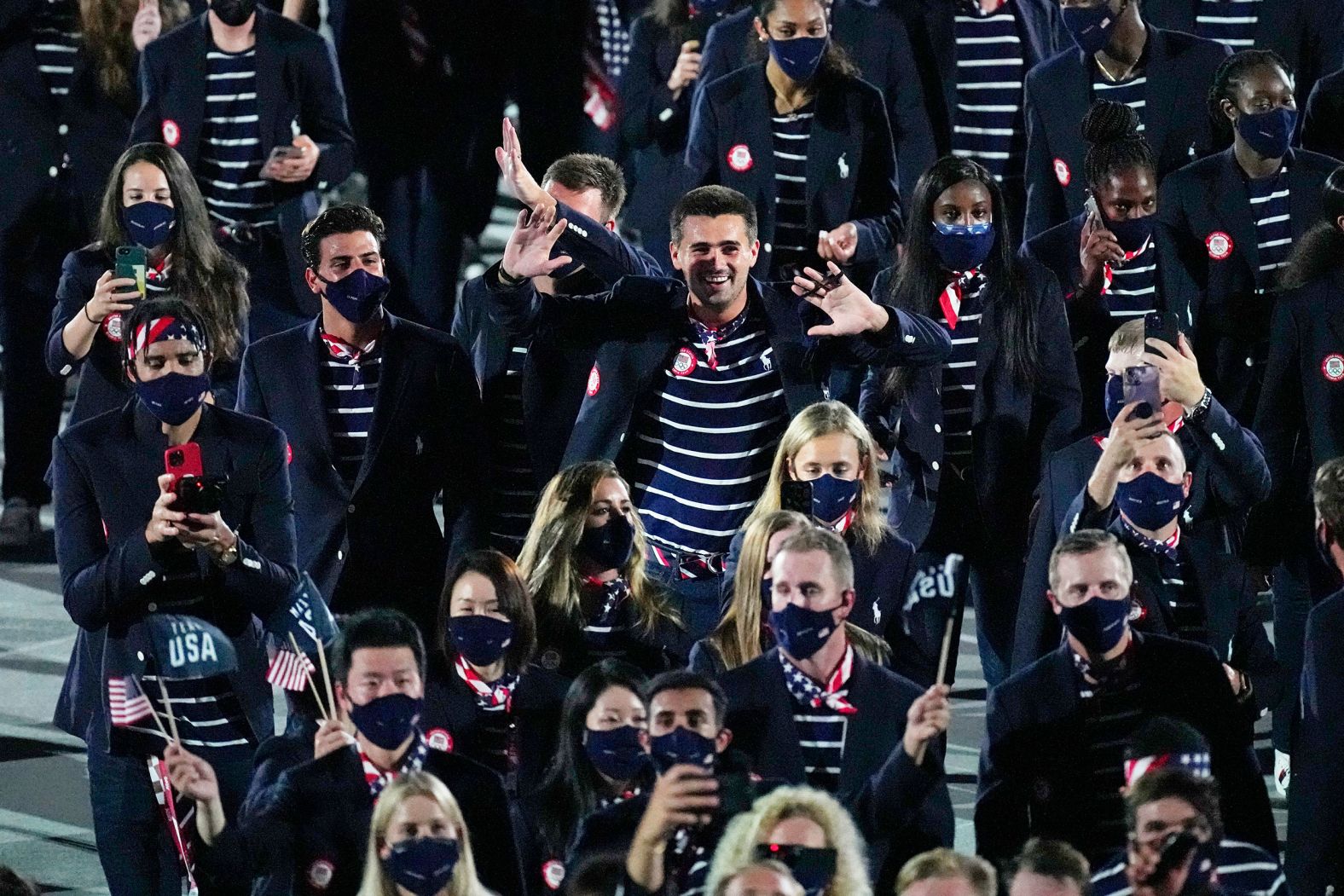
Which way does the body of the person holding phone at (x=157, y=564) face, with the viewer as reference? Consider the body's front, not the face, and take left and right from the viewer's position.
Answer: facing the viewer

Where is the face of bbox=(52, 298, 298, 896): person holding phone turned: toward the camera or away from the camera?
toward the camera

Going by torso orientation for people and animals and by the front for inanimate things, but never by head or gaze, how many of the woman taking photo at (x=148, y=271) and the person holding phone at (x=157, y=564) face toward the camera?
2

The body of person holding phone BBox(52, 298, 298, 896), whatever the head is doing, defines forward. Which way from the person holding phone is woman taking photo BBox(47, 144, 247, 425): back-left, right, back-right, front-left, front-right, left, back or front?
back

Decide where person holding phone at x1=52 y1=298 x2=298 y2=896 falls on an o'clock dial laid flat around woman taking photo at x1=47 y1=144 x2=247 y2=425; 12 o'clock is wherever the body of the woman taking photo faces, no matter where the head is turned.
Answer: The person holding phone is roughly at 12 o'clock from the woman taking photo.

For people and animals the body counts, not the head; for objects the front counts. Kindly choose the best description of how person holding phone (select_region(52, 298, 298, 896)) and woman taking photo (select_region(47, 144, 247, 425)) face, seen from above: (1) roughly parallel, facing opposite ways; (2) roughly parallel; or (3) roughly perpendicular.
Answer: roughly parallel
